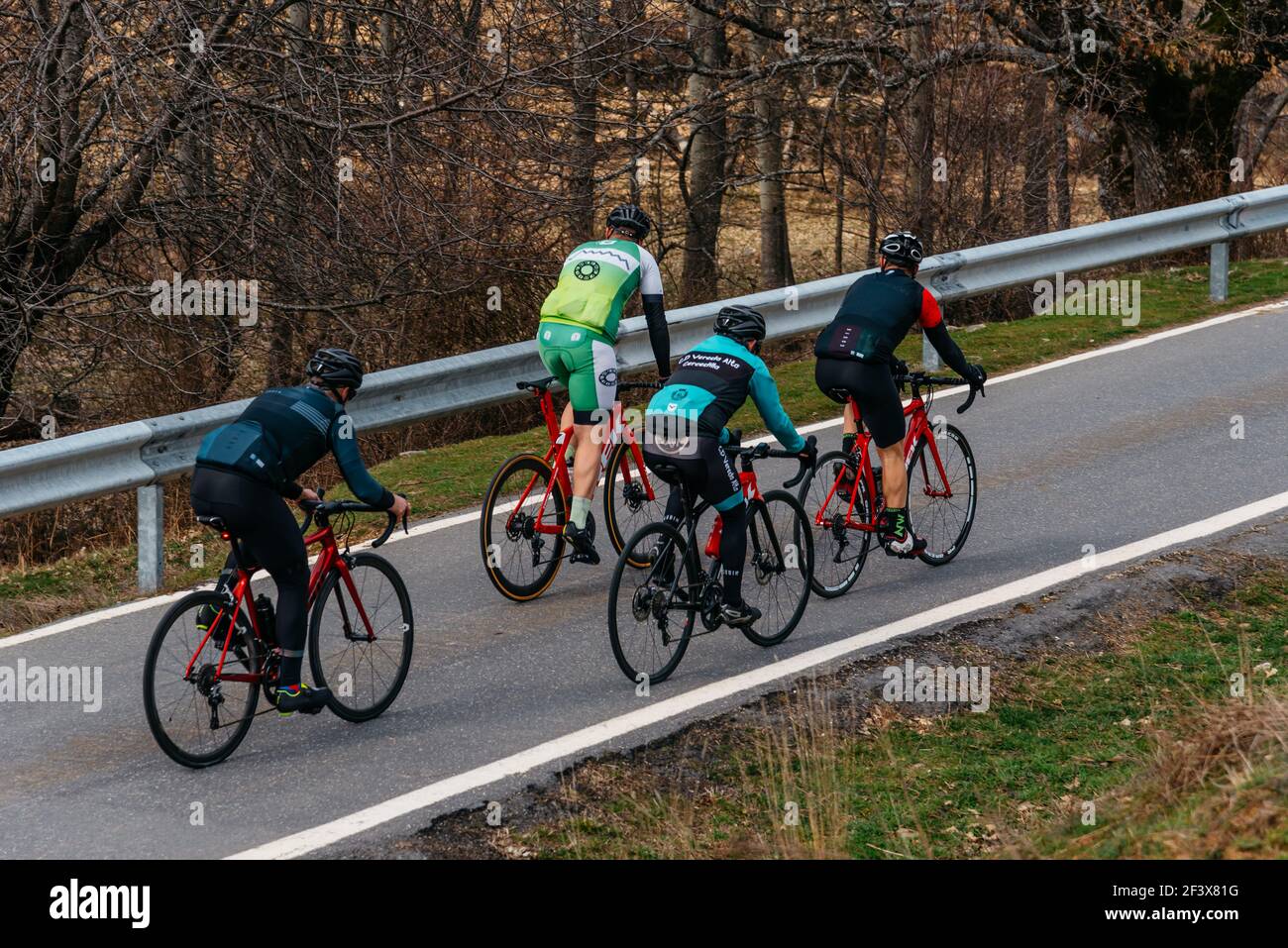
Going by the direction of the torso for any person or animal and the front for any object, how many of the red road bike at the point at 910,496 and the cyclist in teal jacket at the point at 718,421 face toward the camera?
0

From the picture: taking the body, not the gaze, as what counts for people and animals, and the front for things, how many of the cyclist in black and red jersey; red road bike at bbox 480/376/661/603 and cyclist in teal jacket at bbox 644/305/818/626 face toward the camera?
0

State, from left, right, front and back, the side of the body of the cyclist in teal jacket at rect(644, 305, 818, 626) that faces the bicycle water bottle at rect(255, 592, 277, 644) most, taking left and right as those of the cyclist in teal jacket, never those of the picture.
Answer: back

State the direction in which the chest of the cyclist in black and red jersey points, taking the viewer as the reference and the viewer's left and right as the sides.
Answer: facing away from the viewer and to the right of the viewer

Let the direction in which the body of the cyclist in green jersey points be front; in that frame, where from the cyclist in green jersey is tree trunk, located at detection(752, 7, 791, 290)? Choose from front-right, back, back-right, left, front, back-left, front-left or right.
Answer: front-left

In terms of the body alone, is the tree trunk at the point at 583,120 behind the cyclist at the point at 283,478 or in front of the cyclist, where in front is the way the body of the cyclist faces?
in front

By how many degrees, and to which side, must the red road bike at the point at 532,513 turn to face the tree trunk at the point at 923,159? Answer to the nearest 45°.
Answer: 0° — it already faces it

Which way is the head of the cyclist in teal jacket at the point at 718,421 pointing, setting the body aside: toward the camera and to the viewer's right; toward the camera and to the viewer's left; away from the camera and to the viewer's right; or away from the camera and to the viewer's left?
away from the camera and to the viewer's right

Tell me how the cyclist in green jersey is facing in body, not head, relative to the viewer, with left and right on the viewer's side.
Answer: facing away from the viewer and to the right of the viewer

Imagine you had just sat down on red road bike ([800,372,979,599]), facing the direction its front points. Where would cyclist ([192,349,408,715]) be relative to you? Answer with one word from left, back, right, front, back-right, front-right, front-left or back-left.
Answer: back

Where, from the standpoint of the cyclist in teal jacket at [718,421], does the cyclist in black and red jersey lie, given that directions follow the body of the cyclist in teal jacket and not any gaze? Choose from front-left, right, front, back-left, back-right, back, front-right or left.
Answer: front

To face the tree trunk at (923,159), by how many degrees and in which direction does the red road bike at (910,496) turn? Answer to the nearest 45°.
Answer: approximately 45° to its left

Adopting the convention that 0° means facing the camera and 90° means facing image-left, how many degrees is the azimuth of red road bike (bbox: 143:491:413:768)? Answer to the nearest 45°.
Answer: approximately 225°

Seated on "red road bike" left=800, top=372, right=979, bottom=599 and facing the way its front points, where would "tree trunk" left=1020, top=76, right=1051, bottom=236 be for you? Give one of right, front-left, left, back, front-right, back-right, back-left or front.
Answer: front-left

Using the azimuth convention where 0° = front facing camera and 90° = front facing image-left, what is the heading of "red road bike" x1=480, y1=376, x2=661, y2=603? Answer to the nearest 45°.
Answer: approximately 225°
